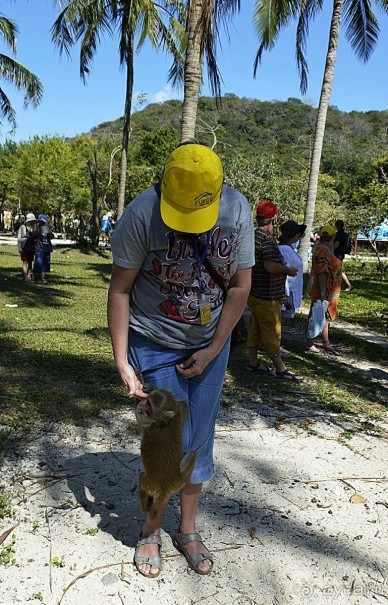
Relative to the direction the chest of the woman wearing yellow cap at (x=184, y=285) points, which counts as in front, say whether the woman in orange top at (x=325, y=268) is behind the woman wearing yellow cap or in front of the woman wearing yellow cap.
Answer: behind

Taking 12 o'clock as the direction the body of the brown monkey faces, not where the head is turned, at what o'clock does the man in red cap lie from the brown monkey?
The man in red cap is roughly at 2 o'clock from the brown monkey.

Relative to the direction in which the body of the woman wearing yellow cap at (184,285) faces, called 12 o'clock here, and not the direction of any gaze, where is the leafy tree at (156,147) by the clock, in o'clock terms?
The leafy tree is roughly at 6 o'clock from the woman wearing yellow cap.

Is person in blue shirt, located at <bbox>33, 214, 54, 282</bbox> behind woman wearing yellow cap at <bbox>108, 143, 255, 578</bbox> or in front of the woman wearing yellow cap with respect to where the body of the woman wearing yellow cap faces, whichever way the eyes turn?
behind

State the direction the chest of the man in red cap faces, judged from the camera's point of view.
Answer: to the viewer's right

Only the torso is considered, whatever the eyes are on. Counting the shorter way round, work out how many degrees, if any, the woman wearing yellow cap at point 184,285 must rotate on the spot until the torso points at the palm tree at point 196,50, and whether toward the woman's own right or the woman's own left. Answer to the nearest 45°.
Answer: approximately 180°

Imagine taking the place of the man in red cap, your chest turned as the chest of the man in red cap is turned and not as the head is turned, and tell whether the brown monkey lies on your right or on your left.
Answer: on your right

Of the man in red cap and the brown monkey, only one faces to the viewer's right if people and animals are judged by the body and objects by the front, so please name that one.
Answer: the man in red cap

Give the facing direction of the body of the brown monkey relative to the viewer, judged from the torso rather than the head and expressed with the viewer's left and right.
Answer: facing away from the viewer and to the left of the viewer
